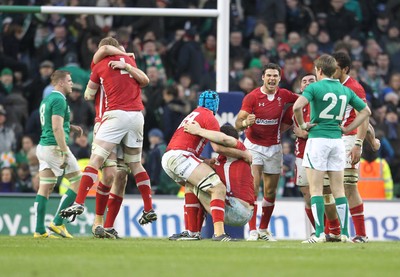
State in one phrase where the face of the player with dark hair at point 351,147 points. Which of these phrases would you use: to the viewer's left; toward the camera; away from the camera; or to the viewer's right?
to the viewer's left

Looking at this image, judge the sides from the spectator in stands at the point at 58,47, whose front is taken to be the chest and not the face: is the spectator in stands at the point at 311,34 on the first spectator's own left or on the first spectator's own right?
on the first spectator's own left

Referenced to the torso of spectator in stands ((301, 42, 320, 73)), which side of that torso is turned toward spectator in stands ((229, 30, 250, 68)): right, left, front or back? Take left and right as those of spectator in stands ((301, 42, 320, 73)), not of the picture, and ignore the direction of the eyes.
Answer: right

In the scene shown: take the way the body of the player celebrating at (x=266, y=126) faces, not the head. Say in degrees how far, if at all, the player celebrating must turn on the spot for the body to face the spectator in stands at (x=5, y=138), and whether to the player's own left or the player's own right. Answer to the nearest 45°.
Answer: approximately 135° to the player's own right

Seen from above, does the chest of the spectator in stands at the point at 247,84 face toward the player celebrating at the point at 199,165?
yes

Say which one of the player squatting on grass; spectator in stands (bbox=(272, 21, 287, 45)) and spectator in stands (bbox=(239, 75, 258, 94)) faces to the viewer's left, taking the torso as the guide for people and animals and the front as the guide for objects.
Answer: the player squatting on grass

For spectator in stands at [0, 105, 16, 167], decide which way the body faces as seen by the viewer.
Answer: toward the camera

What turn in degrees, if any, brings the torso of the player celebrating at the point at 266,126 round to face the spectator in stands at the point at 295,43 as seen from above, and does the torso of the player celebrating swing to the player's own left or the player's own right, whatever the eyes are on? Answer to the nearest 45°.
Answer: approximately 180°

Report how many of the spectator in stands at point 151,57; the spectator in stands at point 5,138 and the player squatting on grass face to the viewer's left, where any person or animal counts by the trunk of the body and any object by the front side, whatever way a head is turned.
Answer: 1

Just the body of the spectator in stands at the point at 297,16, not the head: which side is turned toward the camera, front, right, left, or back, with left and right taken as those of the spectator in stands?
front

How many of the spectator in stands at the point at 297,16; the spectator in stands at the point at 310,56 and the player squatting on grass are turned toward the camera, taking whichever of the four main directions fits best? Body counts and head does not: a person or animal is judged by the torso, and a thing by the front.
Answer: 2

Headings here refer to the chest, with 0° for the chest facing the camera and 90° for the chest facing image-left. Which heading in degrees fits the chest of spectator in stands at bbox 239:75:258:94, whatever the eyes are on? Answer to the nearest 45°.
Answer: approximately 0°

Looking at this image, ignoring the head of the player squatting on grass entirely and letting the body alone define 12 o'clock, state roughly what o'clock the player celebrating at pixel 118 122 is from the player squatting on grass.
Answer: The player celebrating is roughly at 12 o'clock from the player squatting on grass.
